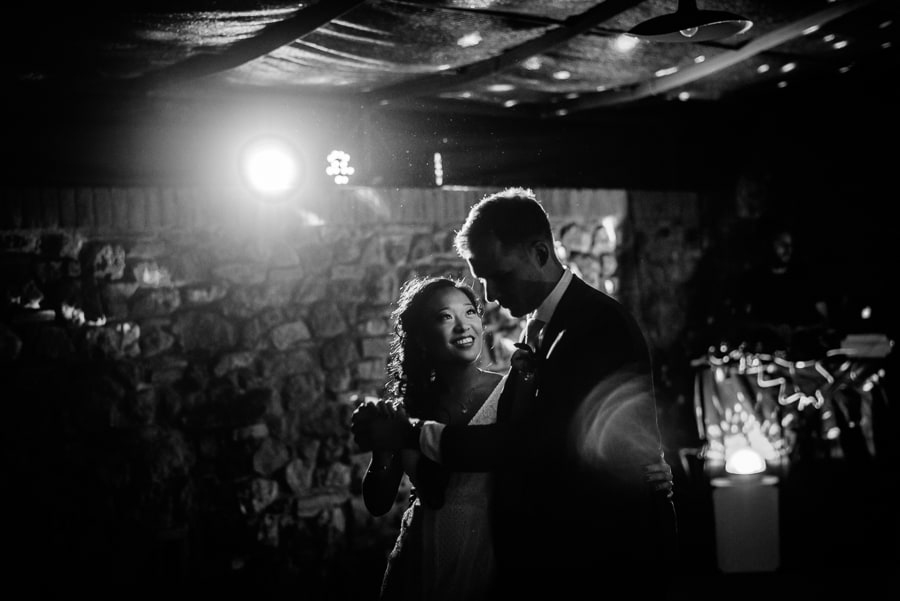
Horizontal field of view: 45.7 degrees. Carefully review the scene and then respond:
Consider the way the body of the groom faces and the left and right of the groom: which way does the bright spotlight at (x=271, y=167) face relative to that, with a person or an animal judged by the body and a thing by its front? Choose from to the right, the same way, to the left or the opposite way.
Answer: to the left

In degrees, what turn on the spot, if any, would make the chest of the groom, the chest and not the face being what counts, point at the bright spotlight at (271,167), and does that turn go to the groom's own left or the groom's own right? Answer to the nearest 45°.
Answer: approximately 45° to the groom's own right

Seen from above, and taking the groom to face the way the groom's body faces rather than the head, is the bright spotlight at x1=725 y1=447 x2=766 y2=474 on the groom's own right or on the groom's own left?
on the groom's own right

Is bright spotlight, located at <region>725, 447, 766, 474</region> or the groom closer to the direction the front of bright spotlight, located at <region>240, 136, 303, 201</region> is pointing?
the groom

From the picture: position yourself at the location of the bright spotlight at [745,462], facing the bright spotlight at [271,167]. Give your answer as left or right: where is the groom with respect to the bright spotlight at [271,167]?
left

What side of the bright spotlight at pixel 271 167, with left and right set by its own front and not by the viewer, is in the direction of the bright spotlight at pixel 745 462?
left

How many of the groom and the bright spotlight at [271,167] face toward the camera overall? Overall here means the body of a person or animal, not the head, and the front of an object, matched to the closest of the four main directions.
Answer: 1

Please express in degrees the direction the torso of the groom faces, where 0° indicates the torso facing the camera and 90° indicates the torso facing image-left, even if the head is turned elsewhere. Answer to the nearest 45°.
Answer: approximately 90°

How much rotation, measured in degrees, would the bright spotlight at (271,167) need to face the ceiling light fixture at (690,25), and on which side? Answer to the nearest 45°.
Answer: approximately 45° to its left

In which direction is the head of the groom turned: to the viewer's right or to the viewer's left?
to the viewer's left
